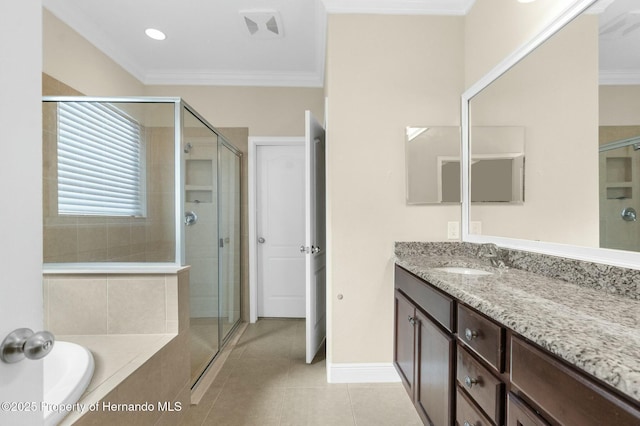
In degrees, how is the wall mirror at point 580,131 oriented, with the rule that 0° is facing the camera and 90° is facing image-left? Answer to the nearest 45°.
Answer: approximately 45°

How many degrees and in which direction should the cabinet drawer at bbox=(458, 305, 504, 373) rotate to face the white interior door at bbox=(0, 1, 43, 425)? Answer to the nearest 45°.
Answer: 0° — it already faces it

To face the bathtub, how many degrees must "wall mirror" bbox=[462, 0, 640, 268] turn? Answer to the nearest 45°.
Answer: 0° — it already faces it

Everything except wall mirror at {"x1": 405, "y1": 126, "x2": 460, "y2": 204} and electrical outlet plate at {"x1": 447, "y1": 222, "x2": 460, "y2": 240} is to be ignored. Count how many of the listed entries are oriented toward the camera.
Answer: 2

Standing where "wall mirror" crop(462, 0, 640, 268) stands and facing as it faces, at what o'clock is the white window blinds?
The white window blinds is roughly at 1 o'clock from the wall mirror.

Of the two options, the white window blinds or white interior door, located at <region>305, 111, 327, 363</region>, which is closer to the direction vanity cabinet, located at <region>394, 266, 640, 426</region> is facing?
the white window blinds

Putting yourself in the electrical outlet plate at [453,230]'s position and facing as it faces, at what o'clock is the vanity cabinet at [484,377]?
The vanity cabinet is roughly at 12 o'clock from the electrical outlet plate.

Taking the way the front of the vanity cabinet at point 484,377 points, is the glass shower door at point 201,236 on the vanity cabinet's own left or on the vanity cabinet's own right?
on the vanity cabinet's own right

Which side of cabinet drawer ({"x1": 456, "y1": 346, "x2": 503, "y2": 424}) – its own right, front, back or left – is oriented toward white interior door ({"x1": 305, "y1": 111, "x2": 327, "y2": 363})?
right

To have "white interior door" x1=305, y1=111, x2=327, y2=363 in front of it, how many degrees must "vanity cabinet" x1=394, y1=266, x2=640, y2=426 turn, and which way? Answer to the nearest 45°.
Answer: approximately 90° to its right

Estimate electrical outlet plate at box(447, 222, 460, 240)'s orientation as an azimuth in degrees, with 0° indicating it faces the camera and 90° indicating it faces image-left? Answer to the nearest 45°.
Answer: approximately 0°

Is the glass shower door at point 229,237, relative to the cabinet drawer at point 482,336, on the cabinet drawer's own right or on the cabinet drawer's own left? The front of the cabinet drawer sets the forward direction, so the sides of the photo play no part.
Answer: on the cabinet drawer's own right
